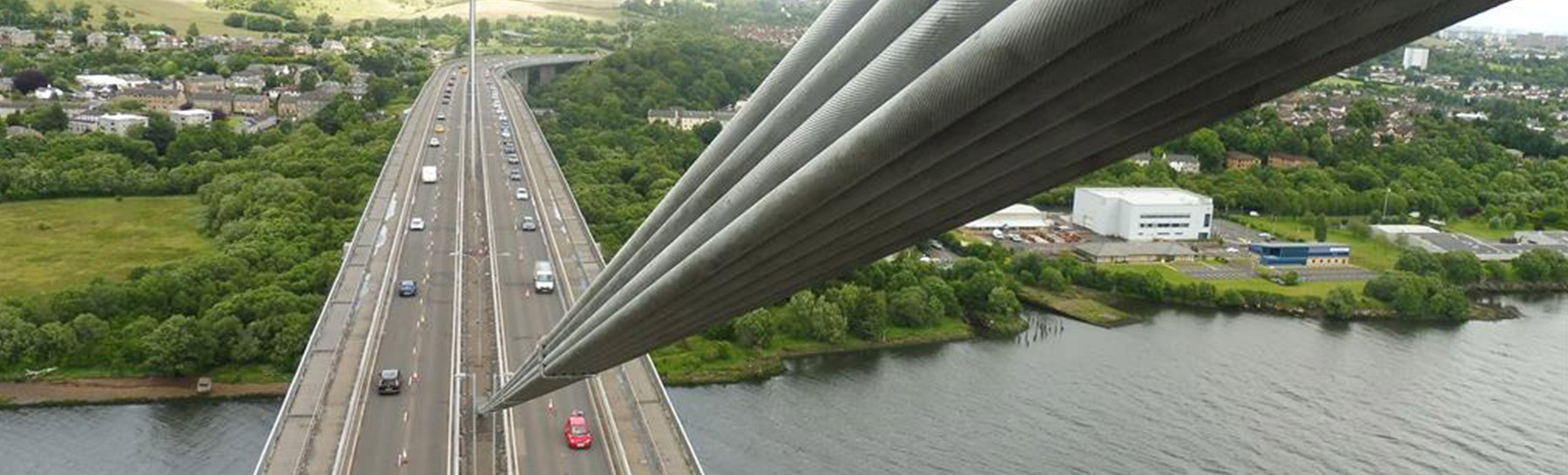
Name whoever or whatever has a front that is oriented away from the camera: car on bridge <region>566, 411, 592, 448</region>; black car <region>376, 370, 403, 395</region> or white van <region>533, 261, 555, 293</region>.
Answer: the black car

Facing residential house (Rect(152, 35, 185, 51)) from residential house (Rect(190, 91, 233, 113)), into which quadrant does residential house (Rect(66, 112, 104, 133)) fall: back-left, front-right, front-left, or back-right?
back-left

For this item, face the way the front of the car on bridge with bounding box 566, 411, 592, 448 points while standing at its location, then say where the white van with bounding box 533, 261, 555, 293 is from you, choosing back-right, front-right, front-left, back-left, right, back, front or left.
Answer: back

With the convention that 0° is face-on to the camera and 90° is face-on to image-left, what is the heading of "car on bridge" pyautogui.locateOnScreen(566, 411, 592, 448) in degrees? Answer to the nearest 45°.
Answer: approximately 0°

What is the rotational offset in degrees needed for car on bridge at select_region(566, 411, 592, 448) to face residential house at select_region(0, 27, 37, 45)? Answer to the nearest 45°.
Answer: approximately 135° to its right

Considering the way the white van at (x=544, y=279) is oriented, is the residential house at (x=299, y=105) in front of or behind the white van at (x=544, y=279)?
behind

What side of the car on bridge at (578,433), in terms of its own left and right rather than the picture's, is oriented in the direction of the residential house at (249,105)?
back

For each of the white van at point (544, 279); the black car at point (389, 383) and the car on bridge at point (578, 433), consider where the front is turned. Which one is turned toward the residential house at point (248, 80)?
the black car

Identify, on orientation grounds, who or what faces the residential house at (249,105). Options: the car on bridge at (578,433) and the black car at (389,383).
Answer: the black car

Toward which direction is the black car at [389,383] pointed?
away from the camera

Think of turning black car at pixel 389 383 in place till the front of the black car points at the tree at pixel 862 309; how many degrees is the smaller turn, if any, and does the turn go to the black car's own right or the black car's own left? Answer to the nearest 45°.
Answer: approximately 45° to the black car's own right
